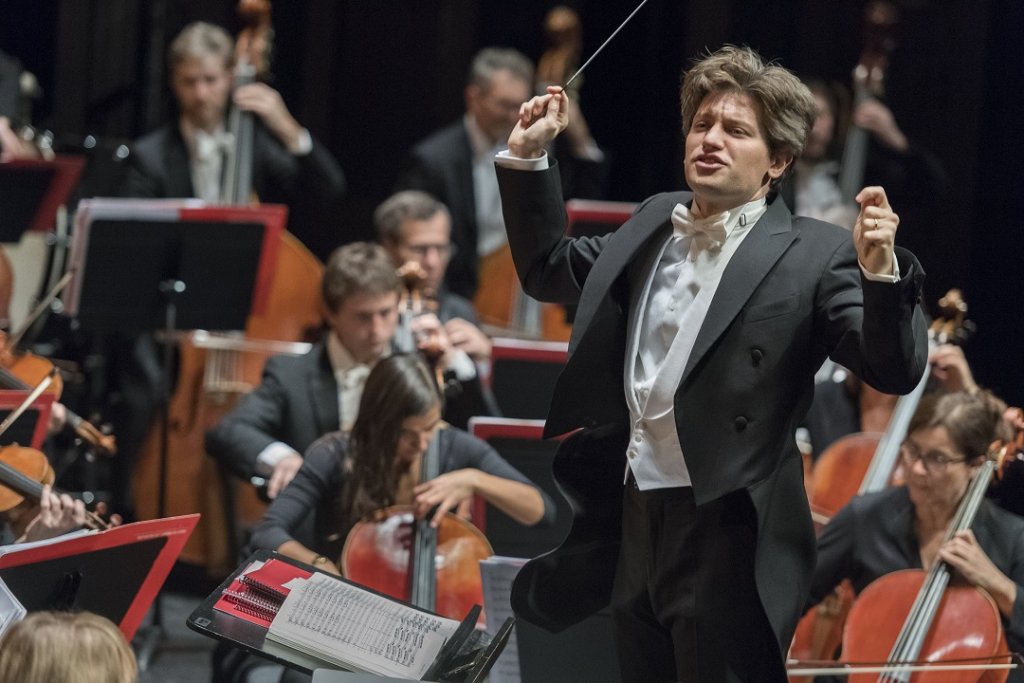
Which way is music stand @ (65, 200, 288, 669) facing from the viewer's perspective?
away from the camera

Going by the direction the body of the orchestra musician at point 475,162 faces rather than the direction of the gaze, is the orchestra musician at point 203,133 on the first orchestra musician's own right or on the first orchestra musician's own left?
on the first orchestra musician's own right

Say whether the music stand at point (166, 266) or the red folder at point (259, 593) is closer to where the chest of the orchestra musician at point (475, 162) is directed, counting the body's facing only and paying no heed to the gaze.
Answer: the red folder

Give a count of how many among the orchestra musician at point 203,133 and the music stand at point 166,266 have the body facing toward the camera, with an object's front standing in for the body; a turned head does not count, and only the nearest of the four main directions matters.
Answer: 1

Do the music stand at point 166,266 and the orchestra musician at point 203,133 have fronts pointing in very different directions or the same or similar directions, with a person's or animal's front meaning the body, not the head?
very different directions

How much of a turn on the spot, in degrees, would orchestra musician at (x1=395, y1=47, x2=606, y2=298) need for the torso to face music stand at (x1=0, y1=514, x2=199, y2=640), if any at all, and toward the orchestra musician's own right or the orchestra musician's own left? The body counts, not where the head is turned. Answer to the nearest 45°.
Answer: approximately 45° to the orchestra musician's own right

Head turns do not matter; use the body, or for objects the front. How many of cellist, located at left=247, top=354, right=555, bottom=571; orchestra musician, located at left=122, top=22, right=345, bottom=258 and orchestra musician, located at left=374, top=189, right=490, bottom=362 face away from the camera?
0

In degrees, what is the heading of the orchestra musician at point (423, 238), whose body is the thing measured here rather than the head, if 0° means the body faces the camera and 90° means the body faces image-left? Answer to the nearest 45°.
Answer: approximately 315°

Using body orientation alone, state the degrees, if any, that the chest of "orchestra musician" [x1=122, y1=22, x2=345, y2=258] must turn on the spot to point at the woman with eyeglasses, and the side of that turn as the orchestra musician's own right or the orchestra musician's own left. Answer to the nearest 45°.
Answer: approximately 45° to the orchestra musician's own left

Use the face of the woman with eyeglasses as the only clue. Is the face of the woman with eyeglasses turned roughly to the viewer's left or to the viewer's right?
to the viewer's left

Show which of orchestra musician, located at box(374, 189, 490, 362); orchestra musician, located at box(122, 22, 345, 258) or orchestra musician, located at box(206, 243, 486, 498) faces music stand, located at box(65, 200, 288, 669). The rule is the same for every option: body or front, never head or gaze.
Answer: orchestra musician, located at box(122, 22, 345, 258)

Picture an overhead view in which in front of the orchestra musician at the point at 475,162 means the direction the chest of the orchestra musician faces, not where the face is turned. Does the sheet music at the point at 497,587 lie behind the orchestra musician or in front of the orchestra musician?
in front

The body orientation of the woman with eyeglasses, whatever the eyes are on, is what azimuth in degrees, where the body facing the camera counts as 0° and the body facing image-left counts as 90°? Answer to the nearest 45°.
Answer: approximately 45°

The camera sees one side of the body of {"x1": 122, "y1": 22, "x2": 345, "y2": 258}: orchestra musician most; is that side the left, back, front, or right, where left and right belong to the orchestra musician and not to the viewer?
front

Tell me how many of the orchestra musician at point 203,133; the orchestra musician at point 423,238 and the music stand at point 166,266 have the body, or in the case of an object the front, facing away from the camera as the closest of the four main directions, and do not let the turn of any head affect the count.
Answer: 1

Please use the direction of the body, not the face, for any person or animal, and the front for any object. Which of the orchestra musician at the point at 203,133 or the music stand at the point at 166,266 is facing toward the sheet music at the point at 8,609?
the orchestra musician
